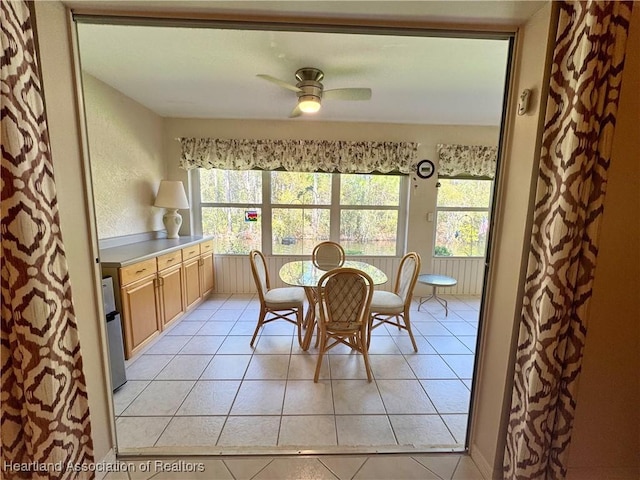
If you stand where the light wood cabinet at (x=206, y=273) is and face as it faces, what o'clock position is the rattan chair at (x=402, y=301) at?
The rattan chair is roughly at 12 o'clock from the light wood cabinet.

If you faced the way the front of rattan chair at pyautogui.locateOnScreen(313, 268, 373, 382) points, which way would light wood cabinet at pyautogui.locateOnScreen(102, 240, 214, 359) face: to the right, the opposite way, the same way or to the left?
to the right

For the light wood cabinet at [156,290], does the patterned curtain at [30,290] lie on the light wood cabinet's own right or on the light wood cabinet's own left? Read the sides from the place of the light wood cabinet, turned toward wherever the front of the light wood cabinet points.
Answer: on the light wood cabinet's own right

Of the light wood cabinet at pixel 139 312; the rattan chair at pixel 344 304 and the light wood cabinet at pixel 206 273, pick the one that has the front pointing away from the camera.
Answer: the rattan chair

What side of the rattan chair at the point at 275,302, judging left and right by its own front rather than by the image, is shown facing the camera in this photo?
right

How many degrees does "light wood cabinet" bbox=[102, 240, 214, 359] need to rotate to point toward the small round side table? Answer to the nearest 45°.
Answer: approximately 45° to its left

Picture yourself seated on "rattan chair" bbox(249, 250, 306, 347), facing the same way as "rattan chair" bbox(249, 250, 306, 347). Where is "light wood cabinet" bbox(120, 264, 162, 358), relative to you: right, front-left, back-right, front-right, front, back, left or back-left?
back

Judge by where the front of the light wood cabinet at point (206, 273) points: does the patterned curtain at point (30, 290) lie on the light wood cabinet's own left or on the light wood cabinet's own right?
on the light wood cabinet's own right

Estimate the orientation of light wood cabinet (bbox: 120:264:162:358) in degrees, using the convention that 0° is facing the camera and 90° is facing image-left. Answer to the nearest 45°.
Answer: approximately 315°

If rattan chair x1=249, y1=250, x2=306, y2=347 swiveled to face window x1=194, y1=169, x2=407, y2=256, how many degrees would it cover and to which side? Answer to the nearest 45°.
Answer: approximately 90° to its left

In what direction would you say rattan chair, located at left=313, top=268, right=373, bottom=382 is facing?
away from the camera
